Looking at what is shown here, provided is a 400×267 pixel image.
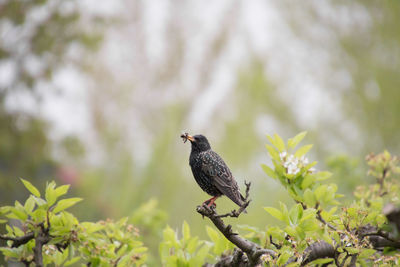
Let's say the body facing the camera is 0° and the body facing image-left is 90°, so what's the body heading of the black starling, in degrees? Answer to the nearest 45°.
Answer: approximately 90°
